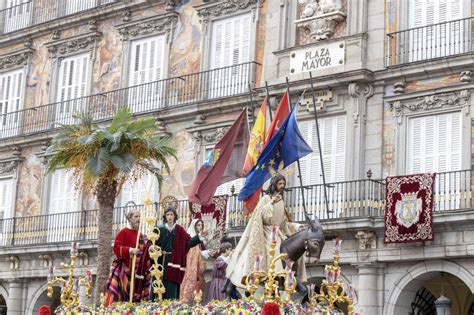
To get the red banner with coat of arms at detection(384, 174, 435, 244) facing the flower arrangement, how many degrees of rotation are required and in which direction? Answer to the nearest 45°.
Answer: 0° — it already faces it

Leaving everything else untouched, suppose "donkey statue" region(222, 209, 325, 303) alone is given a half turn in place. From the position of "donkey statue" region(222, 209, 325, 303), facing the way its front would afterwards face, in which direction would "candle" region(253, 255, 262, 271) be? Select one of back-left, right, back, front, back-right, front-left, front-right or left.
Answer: front-left

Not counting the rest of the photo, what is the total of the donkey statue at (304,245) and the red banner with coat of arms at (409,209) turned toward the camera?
1

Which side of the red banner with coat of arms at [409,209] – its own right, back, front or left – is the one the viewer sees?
front

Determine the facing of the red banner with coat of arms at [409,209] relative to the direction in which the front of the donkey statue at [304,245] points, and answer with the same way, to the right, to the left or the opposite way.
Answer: to the right

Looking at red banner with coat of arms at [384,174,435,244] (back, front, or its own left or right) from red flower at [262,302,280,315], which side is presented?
front

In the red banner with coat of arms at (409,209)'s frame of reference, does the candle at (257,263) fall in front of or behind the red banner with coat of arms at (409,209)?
in front

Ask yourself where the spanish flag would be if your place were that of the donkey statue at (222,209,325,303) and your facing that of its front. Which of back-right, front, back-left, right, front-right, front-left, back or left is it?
left

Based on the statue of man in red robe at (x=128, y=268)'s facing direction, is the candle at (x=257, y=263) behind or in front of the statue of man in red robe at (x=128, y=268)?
in front

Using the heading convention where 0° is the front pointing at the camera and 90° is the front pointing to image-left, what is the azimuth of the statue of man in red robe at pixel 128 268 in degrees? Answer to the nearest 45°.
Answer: approximately 315°

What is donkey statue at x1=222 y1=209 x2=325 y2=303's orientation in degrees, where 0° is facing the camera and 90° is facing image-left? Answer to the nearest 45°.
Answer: approximately 270°
